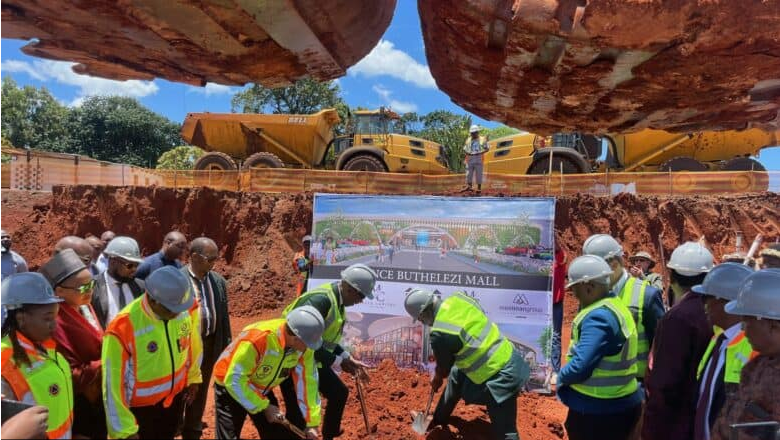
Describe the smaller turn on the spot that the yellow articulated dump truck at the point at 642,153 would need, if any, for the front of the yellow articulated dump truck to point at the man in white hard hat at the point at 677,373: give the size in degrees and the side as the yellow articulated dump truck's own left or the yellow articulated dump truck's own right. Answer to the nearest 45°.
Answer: approximately 90° to the yellow articulated dump truck's own left

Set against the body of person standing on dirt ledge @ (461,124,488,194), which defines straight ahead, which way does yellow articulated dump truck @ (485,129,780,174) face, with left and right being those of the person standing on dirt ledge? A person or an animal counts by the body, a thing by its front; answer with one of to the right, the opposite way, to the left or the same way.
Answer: to the right

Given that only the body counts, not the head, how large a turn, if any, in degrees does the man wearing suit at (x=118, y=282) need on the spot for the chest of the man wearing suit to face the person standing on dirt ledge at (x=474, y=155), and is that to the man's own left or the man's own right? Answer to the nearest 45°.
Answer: approximately 90° to the man's own left

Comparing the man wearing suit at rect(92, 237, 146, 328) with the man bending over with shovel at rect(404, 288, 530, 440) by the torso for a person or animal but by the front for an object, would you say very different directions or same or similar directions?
very different directions

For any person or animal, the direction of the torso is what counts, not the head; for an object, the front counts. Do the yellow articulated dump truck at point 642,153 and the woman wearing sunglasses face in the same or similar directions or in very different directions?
very different directions

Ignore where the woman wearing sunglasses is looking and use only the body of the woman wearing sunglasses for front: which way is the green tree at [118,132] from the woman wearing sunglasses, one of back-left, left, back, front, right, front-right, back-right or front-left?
back-left

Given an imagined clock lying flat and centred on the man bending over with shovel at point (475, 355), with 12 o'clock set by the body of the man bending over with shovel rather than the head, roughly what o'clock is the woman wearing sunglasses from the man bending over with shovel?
The woman wearing sunglasses is roughly at 11 o'clock from the man bending over with shovel.

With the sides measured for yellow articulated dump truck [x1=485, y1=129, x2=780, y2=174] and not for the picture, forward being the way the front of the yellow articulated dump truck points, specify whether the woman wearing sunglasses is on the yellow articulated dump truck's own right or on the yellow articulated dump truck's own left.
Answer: on the yellow articulated dump truck's own left

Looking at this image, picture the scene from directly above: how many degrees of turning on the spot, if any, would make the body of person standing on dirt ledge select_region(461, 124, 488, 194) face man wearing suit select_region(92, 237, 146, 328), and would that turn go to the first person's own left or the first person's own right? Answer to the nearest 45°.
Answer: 0° — they already face them

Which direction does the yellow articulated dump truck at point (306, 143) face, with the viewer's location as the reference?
facing to the right of the viewer

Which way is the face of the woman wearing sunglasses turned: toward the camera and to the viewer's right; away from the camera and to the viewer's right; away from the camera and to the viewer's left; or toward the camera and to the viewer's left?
toward the camera and to the viewer's right

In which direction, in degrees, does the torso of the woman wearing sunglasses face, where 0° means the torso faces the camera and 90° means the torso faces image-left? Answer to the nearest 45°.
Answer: approximately 315°

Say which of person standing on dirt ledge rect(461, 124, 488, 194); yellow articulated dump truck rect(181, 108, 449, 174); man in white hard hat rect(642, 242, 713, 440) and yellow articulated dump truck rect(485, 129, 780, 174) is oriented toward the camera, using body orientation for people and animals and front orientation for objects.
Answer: the person standing on dirt ledge
